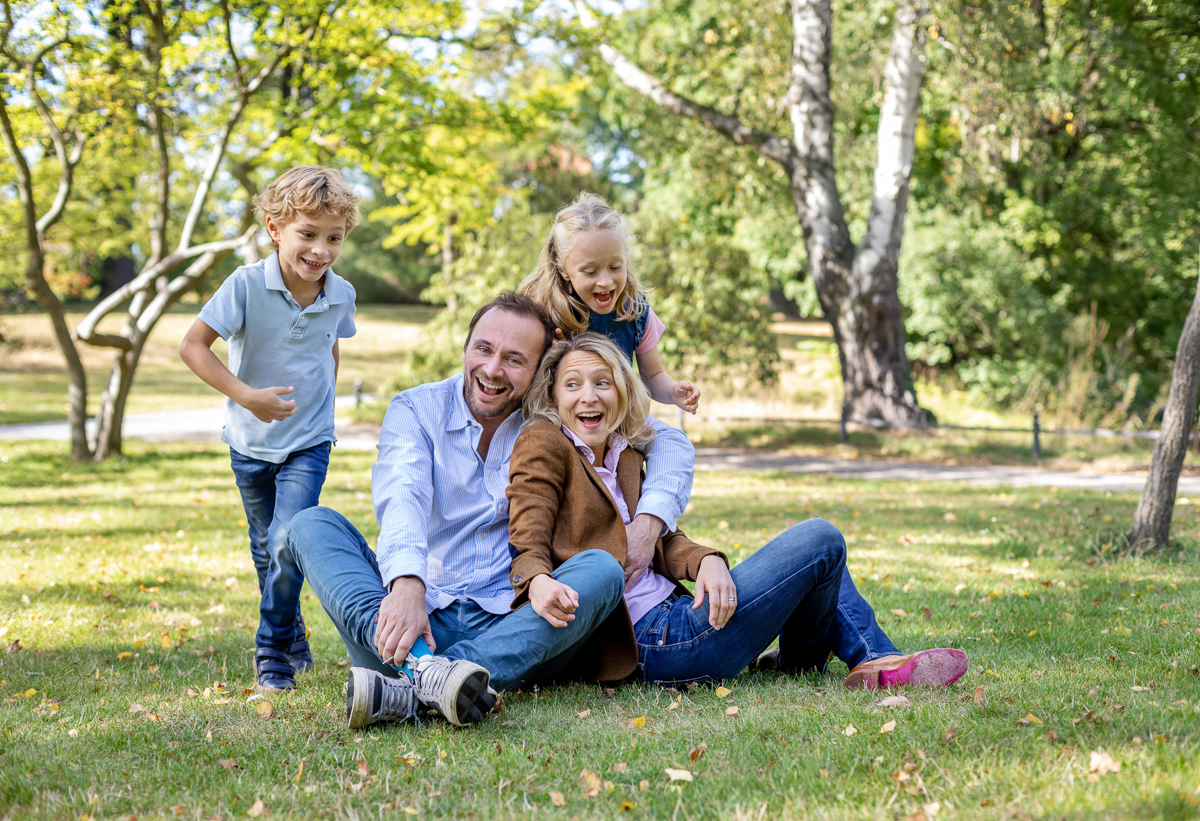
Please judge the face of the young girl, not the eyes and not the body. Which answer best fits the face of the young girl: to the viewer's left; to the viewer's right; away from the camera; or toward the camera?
toward the camera

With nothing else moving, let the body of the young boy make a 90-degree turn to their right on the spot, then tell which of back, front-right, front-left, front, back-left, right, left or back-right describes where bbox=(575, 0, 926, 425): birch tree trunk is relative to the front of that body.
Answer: back

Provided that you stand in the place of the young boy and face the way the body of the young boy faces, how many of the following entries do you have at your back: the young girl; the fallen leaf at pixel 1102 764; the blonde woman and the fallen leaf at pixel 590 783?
0

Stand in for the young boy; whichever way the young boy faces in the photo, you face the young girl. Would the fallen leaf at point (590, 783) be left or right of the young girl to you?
right

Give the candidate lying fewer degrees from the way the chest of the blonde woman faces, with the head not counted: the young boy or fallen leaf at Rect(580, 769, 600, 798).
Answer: the fallen leaf

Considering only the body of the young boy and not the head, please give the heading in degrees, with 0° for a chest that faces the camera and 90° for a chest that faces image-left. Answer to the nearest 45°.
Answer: approximately 315°

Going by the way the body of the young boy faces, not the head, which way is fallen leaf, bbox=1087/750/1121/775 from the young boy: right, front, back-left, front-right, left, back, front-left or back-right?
front

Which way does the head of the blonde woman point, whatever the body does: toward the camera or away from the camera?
toward the camera

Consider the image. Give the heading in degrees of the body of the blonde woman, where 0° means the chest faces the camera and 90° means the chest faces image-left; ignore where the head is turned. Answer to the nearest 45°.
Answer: approximately 315°

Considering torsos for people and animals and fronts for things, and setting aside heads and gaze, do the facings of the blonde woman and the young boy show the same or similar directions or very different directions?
same or similar directions

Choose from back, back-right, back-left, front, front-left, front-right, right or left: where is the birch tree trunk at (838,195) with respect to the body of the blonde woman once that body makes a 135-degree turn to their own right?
right

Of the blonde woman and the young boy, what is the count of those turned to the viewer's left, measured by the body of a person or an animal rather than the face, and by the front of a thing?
0

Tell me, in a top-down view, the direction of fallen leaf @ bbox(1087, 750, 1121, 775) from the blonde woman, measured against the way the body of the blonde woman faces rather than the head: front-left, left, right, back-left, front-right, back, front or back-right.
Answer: front

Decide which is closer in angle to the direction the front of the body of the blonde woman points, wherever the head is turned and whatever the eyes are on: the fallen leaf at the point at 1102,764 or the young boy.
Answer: the fallen leaf

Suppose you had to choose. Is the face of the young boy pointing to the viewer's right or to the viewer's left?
to the viewer's right
